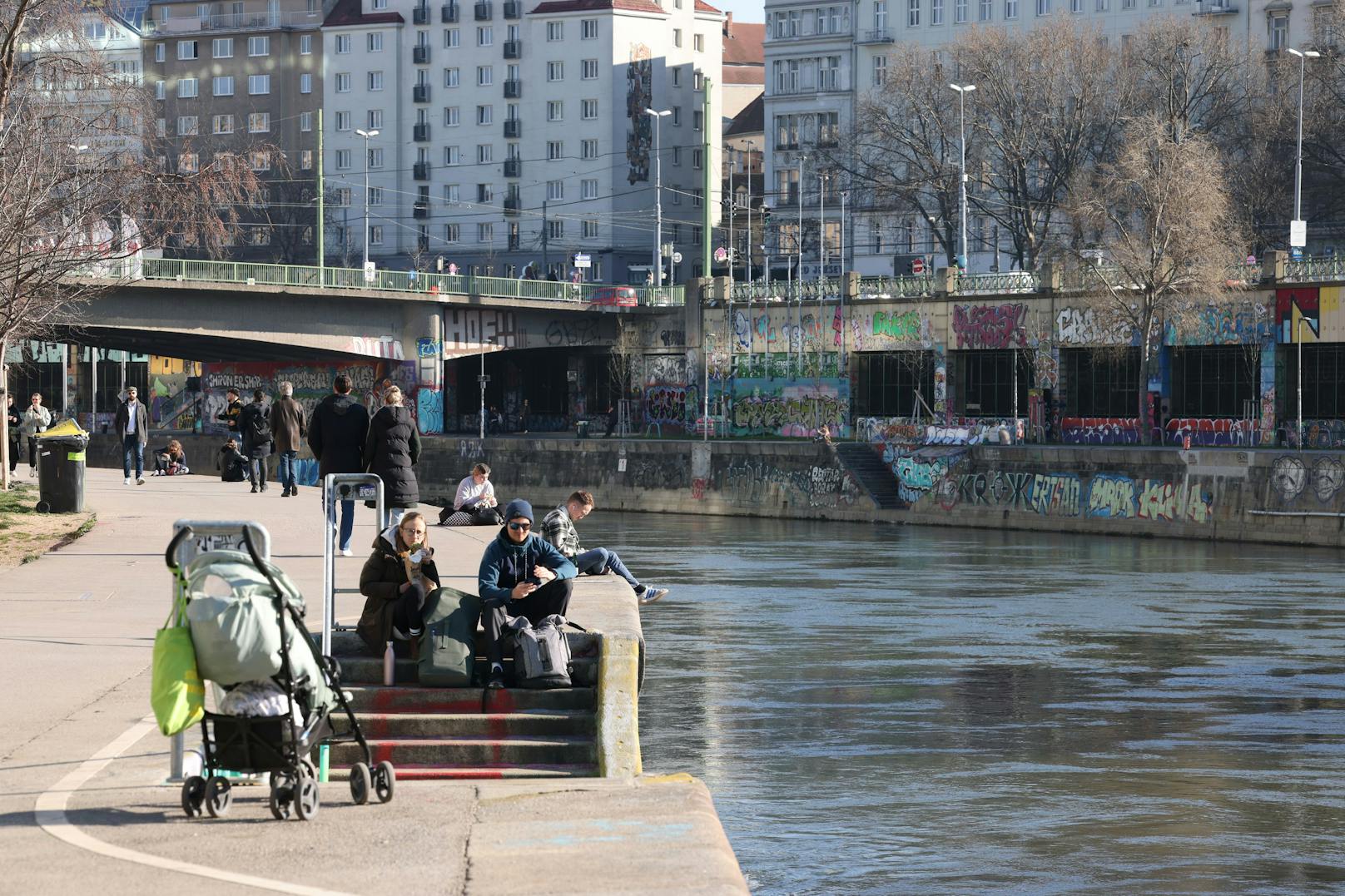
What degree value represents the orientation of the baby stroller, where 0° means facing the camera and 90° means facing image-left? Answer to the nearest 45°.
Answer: approximately 225°

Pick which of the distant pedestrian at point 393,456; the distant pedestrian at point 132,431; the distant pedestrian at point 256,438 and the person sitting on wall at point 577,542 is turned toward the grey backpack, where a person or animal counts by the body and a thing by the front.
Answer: the distant pedestrian at point 132,431

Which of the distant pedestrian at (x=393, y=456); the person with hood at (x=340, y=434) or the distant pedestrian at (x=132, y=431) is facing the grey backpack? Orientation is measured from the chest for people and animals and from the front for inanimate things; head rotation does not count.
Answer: the distant pedestrian at (x=132, y=431)

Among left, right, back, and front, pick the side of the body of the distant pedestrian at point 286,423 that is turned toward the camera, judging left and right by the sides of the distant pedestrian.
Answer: back

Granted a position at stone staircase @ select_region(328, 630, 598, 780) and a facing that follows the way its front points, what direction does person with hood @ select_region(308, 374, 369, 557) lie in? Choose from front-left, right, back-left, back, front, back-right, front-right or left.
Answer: back

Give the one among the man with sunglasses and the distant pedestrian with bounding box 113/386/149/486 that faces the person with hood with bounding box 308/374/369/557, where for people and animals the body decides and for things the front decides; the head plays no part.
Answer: the distant pedestrian

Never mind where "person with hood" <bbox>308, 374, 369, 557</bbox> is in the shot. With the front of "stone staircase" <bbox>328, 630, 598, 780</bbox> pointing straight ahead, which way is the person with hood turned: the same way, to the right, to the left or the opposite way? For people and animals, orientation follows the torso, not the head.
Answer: the opposite way

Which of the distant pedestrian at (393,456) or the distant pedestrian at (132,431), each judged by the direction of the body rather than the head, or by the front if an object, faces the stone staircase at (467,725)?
the distant pedestrian at (132,431)

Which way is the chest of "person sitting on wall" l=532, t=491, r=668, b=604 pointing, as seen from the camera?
to the viewer's right

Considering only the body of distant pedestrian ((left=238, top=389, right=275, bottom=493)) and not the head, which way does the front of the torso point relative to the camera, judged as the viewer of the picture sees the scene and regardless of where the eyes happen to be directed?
away from the camera

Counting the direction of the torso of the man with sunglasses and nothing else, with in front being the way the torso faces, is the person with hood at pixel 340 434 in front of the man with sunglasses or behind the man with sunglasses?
behind

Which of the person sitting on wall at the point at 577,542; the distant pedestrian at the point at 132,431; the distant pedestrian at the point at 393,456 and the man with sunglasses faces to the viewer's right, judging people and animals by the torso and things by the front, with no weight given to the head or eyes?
the person sitting on wall

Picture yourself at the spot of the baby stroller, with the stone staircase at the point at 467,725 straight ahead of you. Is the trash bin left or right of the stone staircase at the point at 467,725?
left

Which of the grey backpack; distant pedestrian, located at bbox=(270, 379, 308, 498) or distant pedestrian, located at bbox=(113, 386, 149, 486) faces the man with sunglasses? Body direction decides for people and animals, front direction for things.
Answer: distant pedestrian, located at bbox=(113, 386, 149, 486)

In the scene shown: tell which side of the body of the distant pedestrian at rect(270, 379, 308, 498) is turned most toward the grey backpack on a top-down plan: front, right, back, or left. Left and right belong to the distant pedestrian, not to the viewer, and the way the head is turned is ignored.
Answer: back
